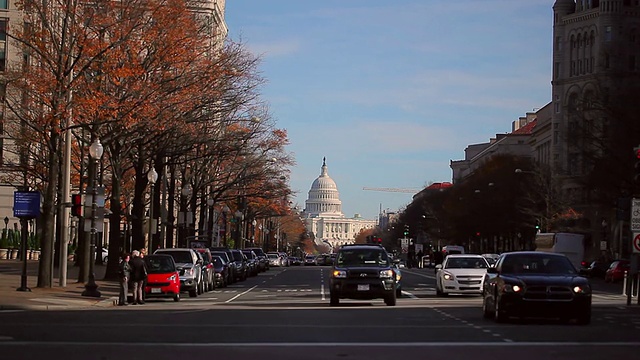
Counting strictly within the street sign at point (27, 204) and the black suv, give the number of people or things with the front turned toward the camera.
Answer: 2

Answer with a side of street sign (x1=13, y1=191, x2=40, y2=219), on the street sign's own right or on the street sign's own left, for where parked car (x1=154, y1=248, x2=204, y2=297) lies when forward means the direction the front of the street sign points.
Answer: on the street sign's own left

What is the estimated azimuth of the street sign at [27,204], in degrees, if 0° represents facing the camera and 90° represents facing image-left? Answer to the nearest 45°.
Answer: approximately 0°

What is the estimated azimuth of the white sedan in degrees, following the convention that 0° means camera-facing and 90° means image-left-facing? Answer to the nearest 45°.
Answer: approximately 0°

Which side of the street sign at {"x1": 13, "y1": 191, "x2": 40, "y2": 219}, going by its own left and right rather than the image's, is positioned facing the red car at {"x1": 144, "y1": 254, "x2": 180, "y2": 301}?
left

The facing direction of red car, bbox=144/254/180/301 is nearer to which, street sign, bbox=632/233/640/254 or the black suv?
the black suv
